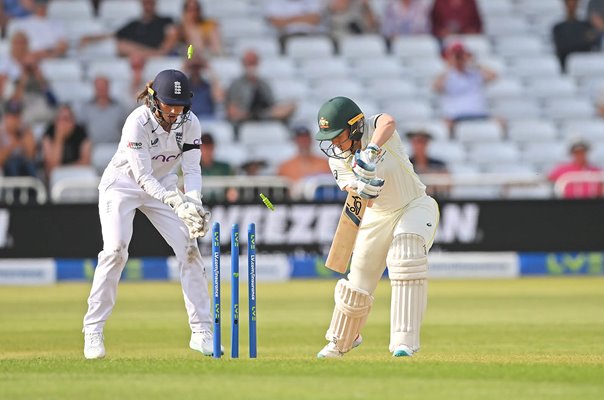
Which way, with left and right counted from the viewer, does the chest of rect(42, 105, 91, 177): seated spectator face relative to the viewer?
facing the viewer

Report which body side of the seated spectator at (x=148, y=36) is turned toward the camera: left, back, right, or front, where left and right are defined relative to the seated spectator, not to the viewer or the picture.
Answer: front

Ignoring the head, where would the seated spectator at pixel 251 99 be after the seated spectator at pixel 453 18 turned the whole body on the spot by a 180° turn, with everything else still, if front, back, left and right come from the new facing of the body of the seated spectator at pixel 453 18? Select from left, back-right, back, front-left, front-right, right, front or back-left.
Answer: back-left

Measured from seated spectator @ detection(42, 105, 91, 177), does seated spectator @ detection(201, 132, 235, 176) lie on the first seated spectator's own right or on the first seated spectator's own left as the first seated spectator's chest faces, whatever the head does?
on the first seated spectator's own left

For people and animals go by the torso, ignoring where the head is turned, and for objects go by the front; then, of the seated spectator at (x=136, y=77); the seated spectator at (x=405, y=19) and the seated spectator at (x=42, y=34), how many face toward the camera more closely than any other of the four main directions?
3

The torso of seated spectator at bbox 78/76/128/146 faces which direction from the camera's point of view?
toward the camera

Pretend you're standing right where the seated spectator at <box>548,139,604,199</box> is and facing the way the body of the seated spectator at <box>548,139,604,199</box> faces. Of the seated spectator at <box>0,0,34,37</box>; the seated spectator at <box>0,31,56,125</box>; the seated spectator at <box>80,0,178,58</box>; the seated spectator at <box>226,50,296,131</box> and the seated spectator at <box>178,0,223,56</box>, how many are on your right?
5

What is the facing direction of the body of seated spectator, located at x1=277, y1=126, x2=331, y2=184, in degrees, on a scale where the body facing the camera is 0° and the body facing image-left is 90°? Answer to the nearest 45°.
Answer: approximately 0°

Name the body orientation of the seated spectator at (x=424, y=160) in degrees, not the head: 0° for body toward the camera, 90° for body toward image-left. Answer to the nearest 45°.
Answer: approximately 0°

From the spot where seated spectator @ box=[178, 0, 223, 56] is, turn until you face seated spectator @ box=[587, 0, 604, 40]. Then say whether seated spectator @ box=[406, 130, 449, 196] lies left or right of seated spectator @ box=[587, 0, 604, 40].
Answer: right

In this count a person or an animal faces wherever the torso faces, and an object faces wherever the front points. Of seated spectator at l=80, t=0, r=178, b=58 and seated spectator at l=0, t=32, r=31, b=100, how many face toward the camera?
2

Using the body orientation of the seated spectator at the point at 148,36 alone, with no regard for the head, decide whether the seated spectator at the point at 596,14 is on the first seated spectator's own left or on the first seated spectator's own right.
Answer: on the first seated spectator's own left
